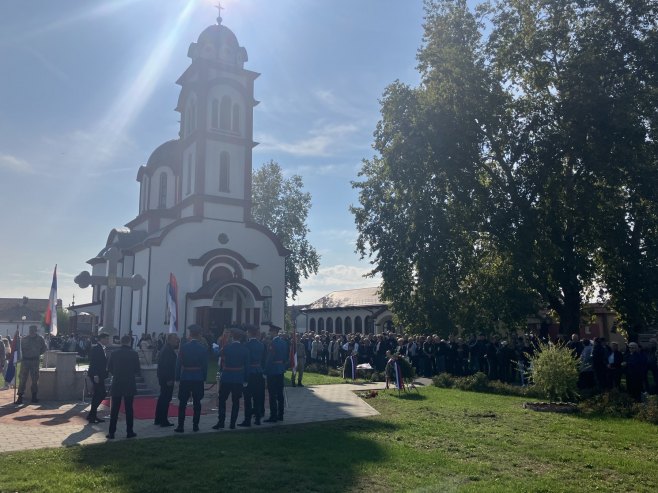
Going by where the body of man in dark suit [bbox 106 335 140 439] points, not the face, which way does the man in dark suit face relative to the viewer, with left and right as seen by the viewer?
facing away from the viewer

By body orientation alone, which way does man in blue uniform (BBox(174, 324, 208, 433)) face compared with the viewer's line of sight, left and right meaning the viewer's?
facing away from the viewer

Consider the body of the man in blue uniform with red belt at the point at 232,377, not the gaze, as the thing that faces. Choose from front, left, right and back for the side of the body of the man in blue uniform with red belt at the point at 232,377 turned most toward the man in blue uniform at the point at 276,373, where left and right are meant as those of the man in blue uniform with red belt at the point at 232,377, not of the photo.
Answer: right

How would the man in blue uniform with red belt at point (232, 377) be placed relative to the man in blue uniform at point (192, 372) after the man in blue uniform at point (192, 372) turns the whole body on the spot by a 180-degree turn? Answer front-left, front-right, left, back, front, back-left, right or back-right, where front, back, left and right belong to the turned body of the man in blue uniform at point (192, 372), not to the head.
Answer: left

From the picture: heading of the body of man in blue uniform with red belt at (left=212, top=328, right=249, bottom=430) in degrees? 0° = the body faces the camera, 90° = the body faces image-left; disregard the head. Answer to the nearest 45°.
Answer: approximately 135°

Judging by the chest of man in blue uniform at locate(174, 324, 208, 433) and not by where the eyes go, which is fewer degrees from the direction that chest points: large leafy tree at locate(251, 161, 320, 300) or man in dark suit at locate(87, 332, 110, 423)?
the large leafy tree

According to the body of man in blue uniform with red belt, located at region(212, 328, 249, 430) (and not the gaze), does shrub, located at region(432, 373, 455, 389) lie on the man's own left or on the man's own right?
on the man's own right

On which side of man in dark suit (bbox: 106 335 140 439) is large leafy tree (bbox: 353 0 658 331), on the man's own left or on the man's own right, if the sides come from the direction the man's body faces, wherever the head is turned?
on the man's own right

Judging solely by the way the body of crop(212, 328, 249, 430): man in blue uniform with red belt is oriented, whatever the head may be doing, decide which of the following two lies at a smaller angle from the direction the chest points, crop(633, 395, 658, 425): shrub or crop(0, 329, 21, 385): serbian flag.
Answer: the serbian flag
